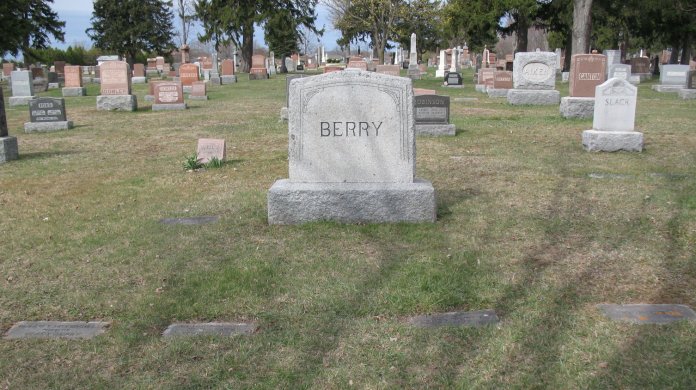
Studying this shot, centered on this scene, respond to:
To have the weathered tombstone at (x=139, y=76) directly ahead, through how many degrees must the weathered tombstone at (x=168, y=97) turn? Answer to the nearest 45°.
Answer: approximately 180°

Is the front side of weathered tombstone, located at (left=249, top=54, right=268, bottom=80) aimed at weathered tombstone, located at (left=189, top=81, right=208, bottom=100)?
yes

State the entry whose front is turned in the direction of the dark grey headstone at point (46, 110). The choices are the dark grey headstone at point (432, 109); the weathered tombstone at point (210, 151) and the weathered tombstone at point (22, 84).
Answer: the weathered tombstone at point (22, 84)

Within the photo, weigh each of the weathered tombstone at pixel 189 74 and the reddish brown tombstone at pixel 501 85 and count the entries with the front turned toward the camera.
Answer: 2

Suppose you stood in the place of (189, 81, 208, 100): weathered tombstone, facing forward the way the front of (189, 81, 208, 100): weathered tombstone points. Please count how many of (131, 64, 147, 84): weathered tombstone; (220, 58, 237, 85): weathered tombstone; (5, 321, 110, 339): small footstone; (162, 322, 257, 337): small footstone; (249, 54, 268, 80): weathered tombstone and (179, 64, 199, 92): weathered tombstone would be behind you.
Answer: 4

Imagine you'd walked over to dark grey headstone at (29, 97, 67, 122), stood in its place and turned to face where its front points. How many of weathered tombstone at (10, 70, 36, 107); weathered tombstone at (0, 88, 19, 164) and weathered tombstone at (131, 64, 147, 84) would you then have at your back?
2

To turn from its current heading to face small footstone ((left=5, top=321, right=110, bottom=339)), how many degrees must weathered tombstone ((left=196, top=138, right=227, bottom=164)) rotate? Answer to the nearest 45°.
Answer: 0° — it already faces it

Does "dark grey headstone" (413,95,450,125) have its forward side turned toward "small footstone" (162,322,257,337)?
yes

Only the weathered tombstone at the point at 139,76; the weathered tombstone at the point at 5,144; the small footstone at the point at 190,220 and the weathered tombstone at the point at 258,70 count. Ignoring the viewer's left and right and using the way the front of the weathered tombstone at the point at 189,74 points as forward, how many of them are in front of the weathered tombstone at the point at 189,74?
2

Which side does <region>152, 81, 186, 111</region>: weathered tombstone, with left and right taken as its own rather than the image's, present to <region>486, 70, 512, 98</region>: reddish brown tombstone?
left

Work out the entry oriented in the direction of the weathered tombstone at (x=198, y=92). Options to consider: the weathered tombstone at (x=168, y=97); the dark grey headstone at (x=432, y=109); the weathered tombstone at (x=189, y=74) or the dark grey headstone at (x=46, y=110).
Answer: the weathered tombstone at (x=189, y=74)

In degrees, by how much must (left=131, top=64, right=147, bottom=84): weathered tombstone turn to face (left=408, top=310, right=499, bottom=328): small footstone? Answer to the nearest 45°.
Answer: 0° — it already faces it
